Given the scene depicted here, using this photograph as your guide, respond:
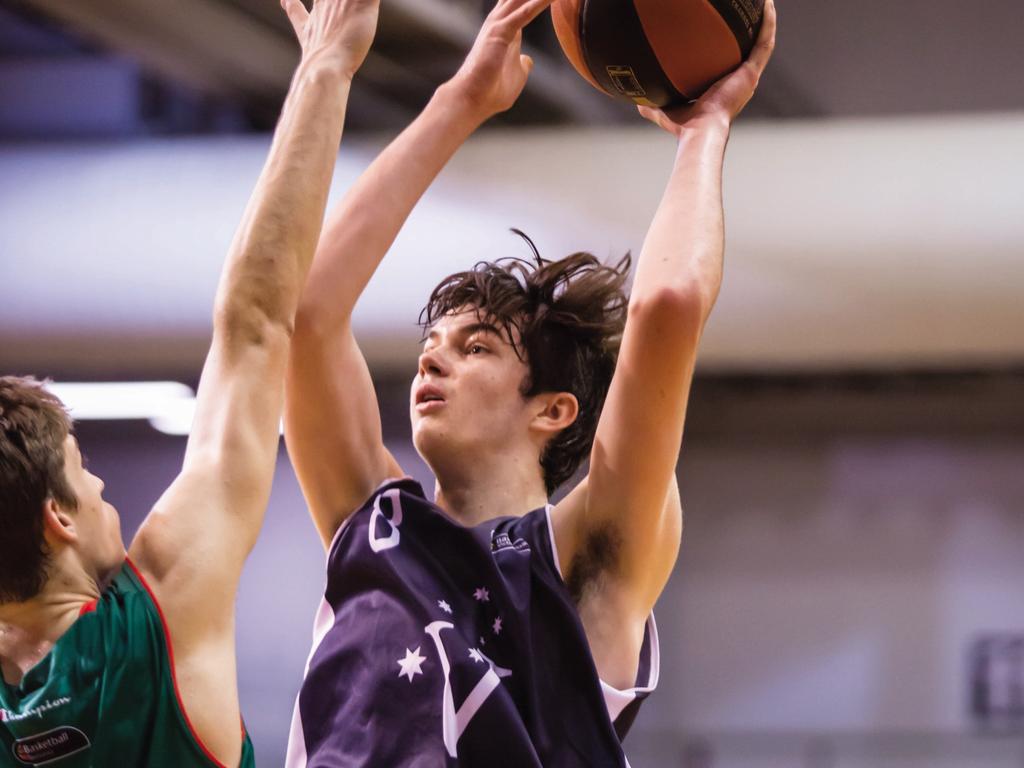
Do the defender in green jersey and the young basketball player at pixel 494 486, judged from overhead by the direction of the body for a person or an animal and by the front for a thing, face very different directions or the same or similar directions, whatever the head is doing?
very different directions

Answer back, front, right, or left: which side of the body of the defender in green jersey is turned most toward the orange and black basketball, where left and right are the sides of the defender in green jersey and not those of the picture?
front

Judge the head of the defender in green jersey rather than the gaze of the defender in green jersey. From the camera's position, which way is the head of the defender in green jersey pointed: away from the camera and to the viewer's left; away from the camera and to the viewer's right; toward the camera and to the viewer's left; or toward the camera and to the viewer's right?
away from the camera and to the viewer's right

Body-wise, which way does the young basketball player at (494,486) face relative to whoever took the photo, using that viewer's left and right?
facing the viewer and to the left of the viewer

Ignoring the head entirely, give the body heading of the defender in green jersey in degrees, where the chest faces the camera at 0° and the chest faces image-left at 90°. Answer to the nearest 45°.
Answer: approximately 225°
